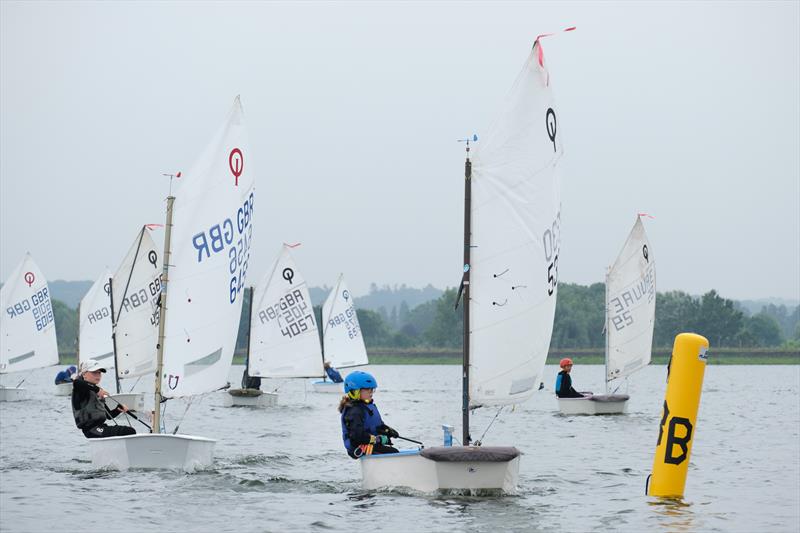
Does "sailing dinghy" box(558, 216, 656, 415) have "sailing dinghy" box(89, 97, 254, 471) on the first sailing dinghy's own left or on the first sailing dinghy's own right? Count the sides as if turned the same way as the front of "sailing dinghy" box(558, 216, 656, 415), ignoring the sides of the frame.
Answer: on the first sailing dinghy's own right

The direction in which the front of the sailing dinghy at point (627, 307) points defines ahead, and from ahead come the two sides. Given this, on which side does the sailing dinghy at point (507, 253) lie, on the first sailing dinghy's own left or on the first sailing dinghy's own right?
on the first sailing dinghy's own right

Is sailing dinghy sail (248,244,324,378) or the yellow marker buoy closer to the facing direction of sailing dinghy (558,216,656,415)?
the yellow marker buoy

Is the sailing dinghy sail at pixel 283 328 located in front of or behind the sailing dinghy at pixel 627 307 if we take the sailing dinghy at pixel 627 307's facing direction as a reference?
behind

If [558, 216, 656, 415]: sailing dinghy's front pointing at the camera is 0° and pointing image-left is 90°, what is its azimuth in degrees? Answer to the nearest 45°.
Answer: approximately 315°

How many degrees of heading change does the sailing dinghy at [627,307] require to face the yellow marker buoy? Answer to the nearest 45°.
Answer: approximately 45° to its right
